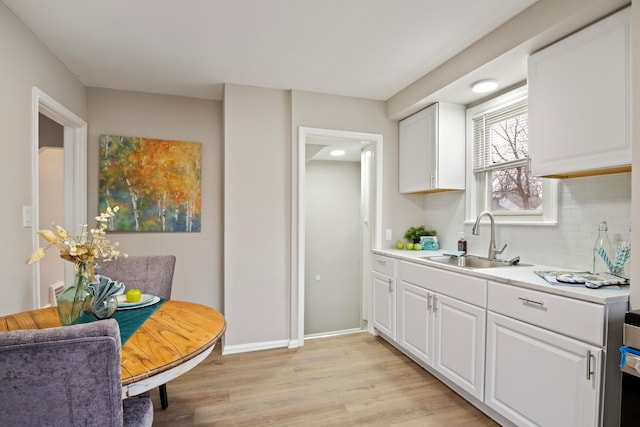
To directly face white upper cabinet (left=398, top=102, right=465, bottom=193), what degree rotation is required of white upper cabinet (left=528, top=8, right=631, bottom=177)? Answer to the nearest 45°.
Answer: approximately 90° to its right

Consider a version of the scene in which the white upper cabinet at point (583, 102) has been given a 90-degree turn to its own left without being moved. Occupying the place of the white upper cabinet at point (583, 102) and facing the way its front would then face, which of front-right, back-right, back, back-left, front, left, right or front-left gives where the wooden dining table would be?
right

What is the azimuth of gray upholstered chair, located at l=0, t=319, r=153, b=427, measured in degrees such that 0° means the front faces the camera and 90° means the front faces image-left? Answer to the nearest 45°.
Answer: approximately 225°

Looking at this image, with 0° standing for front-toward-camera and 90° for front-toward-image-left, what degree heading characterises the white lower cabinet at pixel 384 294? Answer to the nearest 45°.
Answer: approximately 45°

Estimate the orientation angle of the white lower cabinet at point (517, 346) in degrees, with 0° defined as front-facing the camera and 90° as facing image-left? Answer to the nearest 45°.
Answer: approximately 45°

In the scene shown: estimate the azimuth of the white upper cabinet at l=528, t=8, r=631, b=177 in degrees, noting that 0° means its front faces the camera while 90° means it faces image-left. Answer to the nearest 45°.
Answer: approximately 45°

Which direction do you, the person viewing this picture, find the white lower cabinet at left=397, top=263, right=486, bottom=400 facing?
facing the viewer and to the left of the viewer

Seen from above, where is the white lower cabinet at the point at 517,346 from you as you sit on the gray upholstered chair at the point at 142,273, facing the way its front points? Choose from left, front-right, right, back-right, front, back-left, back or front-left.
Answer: left

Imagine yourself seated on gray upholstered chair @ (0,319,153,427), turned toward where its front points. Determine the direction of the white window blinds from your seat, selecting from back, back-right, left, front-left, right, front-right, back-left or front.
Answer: front-right

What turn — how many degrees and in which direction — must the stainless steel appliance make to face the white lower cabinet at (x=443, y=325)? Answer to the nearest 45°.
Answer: approximately 90° to its right

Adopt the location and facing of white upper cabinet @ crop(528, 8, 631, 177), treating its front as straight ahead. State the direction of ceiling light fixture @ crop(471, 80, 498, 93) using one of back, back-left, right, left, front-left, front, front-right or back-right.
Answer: right

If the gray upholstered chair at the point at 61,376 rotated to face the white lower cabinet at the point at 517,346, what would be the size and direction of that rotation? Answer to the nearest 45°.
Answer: approximately 45° to its right

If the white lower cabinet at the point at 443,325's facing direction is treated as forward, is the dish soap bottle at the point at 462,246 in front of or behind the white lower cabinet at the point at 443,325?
behind

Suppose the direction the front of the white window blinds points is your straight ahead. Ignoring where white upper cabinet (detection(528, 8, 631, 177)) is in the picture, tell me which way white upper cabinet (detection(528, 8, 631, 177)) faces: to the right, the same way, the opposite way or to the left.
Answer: the same way

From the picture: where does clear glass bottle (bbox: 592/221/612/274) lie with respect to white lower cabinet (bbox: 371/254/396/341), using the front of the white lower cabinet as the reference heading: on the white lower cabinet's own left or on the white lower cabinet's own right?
on the white lower cabinet's own left
